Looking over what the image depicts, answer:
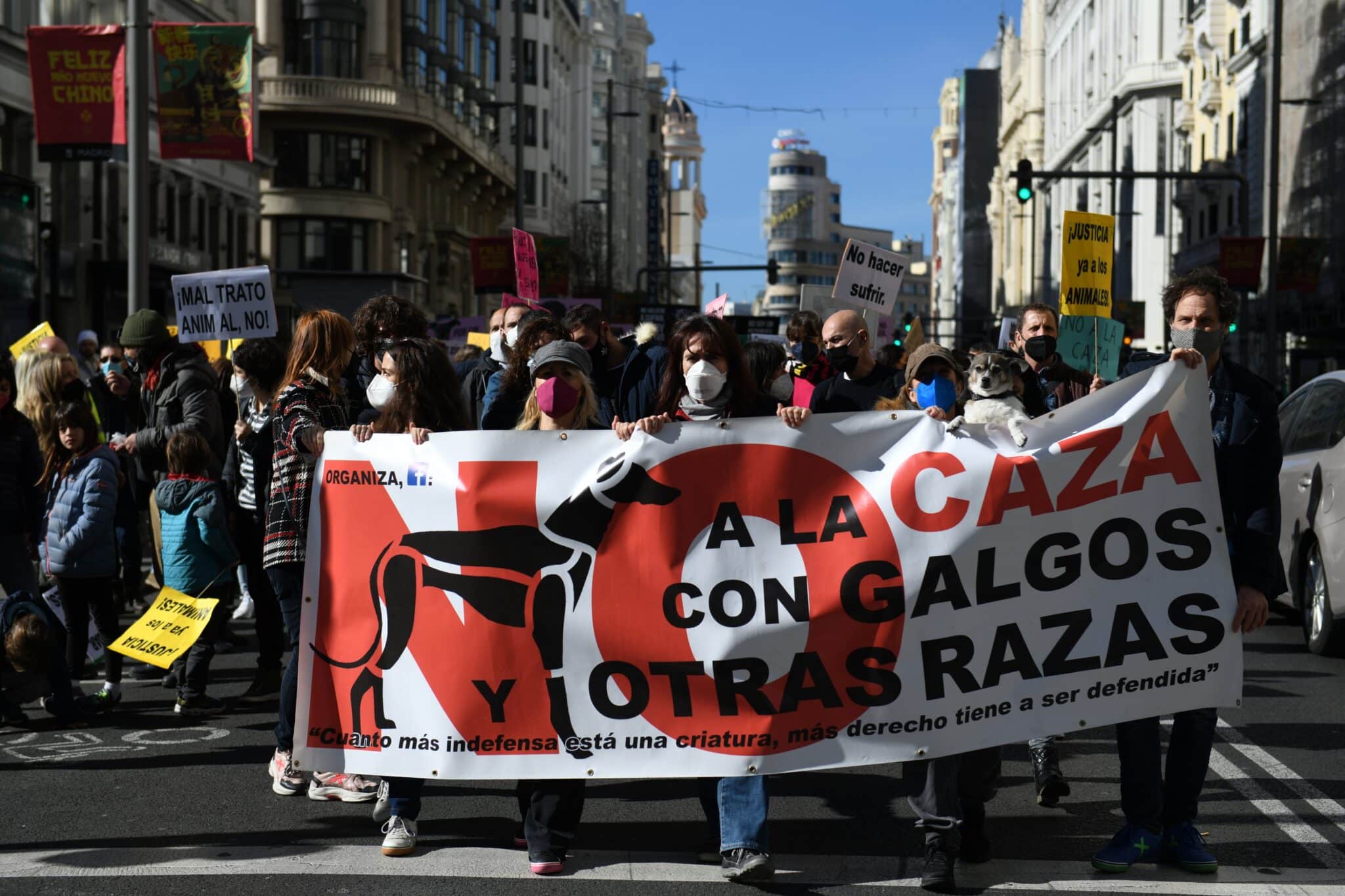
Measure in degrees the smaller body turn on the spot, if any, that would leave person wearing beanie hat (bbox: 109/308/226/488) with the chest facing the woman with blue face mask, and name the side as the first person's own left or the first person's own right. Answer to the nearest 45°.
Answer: approximately 135° to the first person's own left

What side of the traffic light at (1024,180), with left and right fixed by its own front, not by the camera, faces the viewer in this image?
front

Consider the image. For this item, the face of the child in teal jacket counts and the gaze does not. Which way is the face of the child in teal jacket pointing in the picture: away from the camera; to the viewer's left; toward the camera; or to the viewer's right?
away from the camera

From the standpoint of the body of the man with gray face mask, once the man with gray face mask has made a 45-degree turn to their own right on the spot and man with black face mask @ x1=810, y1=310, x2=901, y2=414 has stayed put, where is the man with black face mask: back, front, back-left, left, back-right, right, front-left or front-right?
right

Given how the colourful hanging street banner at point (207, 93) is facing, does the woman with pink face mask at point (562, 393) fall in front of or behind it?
in front

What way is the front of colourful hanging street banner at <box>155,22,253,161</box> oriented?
toward the camera

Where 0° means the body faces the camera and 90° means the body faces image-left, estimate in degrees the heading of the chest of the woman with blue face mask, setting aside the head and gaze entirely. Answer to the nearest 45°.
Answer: approximately 0°

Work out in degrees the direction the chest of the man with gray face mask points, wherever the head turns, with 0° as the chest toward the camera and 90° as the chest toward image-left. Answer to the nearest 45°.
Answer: approximately 0°

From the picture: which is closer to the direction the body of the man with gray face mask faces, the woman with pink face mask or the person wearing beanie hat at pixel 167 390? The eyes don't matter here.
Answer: the woman with pink face mask

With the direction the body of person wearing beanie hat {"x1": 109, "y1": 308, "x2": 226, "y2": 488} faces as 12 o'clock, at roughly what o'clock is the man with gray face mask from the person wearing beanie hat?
The man with gray face mask is roughly at 8 o'clock from the person wearing beanie hat.

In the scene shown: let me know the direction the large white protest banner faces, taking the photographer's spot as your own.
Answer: facing the viewer

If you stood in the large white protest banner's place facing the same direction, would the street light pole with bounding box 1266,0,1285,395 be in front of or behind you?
behind

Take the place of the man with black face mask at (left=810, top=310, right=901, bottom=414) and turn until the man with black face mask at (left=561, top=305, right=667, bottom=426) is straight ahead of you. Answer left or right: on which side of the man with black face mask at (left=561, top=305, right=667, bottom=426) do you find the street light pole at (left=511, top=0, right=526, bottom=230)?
right

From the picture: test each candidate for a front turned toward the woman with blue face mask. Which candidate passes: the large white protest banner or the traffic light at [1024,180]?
the traffic light
